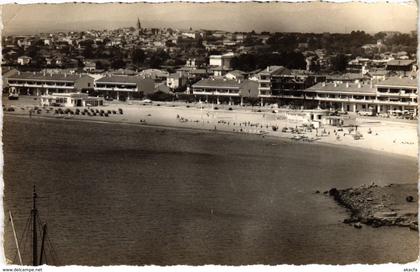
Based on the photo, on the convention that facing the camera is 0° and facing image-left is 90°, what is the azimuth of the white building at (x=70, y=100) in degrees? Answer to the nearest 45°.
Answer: approximately 0°

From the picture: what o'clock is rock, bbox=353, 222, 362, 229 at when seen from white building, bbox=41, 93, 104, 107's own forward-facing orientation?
The rock is roughly at 11 o'clock from the white building.

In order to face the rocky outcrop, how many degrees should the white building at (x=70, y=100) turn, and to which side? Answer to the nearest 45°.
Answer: approximately 45° to its left
